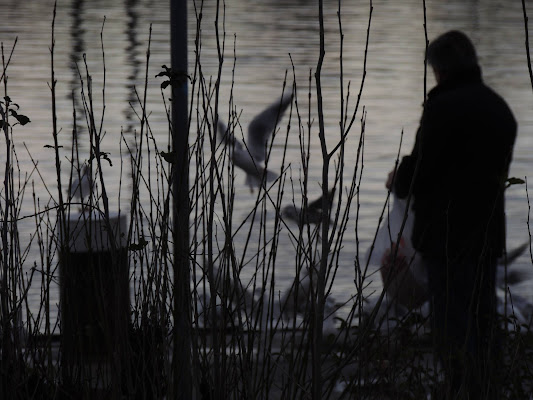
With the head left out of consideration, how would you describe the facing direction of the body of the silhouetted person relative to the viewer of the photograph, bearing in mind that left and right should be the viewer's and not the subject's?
facing away from the viewer and to the left of the viewer

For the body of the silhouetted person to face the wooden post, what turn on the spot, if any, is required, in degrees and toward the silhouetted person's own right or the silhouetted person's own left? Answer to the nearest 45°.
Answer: approximately 90° to the silhouetted person's own left

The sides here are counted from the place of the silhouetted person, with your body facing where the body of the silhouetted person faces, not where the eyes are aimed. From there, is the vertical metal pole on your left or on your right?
on your left
